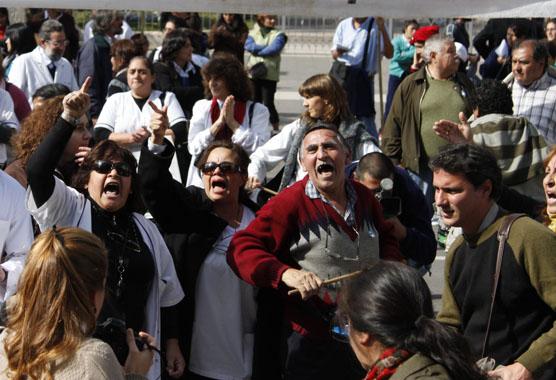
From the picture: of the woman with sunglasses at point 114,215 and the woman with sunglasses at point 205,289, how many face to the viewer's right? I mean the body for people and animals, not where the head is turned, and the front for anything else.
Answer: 0

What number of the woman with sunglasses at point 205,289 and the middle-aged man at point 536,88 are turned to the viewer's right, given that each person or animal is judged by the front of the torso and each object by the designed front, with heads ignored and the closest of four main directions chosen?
0

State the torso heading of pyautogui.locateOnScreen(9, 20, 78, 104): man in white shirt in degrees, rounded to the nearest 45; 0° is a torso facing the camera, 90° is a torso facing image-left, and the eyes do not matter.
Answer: approximately 315°

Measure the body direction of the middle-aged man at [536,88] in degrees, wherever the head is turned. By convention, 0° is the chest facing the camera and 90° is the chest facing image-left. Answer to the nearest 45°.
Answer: approximately 45°
